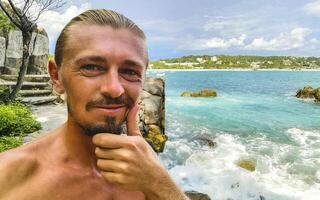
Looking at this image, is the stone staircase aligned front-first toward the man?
yes

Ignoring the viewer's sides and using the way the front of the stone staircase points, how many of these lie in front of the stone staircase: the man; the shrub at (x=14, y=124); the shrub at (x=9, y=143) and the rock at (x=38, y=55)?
3

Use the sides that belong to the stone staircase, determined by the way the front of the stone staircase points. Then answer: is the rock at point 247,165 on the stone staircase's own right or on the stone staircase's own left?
on the stone staircase's own left

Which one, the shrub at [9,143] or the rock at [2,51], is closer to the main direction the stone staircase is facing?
the shrub

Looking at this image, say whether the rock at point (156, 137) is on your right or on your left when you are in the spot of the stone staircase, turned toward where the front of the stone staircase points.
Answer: on your left

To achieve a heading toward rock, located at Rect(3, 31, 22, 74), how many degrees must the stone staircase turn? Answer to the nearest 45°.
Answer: approximately 135° to its right

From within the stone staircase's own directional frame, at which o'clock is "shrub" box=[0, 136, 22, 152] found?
The shrub is roughly at 12 o'clock from the stone staircase.

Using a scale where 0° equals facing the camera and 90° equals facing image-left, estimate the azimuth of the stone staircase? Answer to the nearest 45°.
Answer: approximately 0°

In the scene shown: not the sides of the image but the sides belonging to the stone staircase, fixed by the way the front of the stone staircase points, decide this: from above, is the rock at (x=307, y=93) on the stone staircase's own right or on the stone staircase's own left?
on the stone staircase's own left

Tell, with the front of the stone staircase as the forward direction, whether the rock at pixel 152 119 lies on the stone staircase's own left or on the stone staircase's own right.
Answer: on the stone staircase's own left

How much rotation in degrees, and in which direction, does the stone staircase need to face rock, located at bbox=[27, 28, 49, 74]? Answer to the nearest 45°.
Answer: approximately 180°

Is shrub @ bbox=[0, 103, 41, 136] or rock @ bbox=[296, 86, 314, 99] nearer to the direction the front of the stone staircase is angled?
the shrub

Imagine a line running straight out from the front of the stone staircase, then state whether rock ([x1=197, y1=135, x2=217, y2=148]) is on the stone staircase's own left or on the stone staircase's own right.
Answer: on the stone staircase's own left
